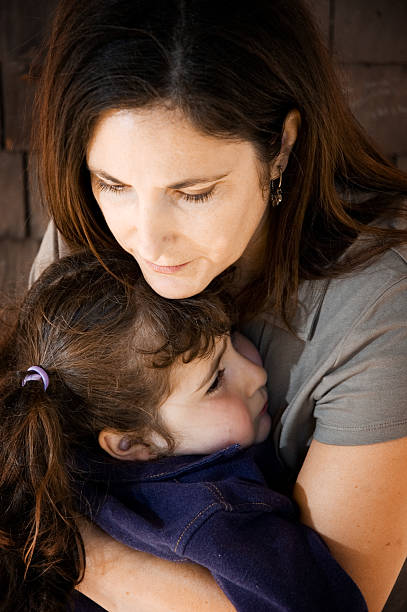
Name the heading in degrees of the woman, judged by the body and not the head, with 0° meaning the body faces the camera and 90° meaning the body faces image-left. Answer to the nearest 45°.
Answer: approximately 45°

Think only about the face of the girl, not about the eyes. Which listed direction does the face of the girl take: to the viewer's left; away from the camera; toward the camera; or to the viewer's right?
to the viewer's right

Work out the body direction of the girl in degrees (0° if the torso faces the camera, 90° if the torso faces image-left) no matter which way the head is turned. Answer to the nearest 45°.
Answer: approximately 270°

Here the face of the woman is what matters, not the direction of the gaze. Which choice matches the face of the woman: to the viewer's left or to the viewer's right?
to the viewer's left
